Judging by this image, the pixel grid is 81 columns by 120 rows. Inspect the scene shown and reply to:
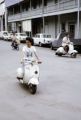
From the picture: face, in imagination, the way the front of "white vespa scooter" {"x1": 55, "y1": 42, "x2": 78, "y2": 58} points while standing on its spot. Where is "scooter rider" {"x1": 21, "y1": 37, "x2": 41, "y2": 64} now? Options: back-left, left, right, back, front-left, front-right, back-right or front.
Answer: front-right

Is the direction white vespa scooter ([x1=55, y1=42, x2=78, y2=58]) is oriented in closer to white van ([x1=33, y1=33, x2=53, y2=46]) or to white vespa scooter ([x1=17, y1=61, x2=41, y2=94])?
the white vespa scooter
